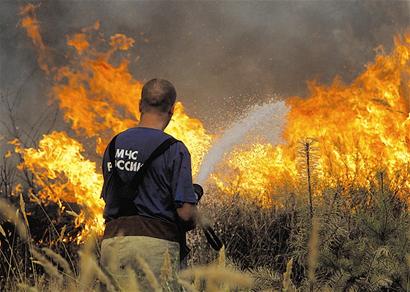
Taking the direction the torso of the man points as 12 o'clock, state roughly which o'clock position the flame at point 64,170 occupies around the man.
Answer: The flame is roughly at 10 o'clock from the man.

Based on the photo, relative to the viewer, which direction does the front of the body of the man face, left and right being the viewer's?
facing away from the viewer and to the right of the viewer
